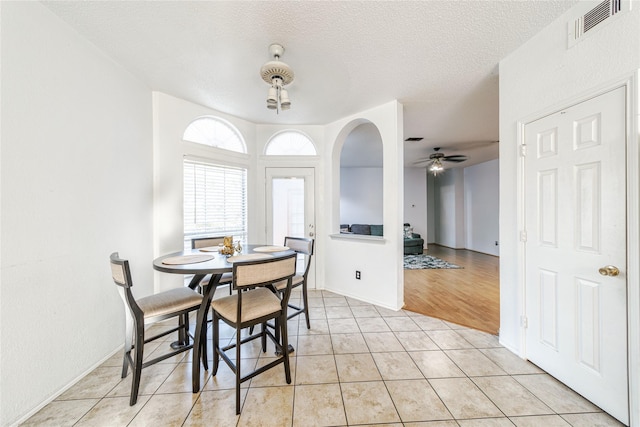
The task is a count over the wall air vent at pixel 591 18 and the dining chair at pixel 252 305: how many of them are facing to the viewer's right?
0

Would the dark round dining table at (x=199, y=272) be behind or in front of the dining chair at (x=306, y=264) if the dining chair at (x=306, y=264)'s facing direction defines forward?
in front

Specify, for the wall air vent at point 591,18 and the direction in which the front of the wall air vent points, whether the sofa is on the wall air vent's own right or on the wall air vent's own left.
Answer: on the wall air vent's own right

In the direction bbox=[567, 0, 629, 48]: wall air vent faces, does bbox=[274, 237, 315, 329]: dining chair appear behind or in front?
in front

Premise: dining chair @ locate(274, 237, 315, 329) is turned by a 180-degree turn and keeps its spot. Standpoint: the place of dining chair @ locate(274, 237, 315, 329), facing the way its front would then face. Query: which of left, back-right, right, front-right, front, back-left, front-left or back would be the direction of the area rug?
front

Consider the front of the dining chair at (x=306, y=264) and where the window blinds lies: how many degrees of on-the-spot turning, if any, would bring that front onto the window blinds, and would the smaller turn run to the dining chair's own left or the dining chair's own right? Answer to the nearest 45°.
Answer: approximately 90° to the dining chair's own right

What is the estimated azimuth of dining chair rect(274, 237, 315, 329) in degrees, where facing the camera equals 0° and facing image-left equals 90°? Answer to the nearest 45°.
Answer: approximately 45°

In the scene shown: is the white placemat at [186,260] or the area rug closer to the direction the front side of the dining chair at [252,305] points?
the white placemat

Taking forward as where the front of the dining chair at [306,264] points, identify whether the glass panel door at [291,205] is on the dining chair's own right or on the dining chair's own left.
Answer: on the dining chair's own right

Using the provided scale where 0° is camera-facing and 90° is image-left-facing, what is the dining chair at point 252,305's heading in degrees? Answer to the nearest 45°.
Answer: approximately 135°

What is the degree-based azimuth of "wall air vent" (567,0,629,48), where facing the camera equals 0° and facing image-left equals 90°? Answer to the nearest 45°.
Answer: approximately 45°

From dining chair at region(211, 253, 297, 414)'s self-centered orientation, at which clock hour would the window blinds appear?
The window blinds is roughly at 1 o'clock from the dining chair.

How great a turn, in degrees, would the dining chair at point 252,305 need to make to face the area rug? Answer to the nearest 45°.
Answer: approximately 90° to its right

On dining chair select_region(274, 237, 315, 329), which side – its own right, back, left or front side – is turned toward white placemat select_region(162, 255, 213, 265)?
front

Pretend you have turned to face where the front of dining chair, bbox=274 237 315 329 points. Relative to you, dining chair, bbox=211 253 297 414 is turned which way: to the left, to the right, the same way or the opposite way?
to the right
